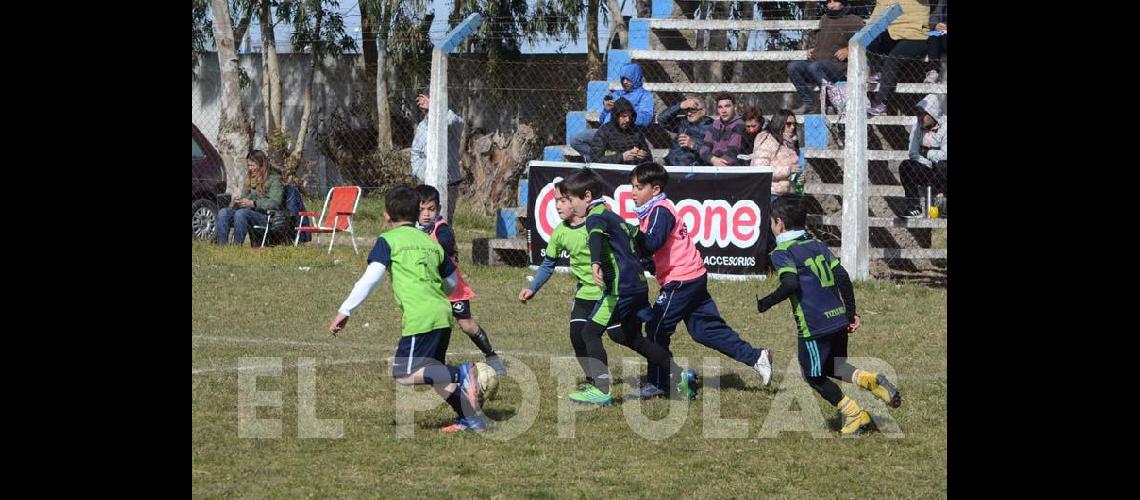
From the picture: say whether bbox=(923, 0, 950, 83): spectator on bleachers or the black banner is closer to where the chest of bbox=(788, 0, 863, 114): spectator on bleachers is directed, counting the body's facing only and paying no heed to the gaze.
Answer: the black banner

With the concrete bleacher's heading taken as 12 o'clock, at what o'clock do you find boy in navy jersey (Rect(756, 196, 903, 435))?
The boy in navy jersey is roughly at 12 o'clock from the concrete bleacher.

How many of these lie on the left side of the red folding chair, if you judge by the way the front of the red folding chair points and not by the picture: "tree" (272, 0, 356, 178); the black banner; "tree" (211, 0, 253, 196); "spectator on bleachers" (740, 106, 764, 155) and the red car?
2

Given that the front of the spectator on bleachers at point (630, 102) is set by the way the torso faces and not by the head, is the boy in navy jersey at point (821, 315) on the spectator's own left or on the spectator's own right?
on the spectator's own left

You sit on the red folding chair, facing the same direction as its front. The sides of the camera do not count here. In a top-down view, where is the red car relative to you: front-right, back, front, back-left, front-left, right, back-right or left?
right

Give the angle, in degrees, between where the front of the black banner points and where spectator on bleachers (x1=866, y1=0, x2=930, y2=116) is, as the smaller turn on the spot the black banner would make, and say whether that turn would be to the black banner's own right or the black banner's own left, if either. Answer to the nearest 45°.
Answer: approximately 135° to the black banner's own left

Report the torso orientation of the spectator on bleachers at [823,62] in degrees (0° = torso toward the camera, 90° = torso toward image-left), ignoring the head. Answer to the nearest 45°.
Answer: approximately 45°
